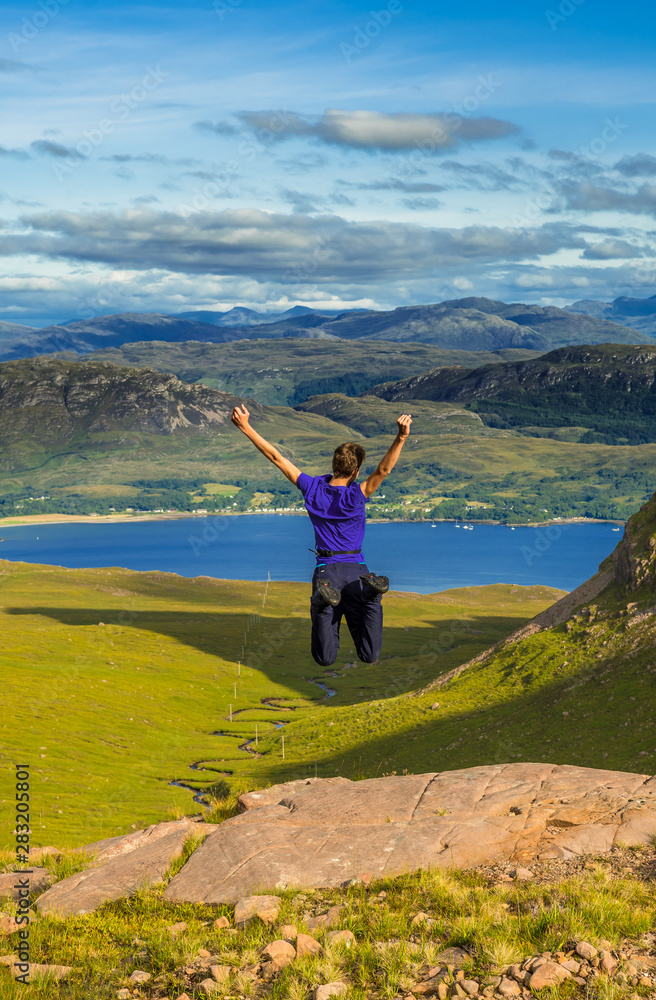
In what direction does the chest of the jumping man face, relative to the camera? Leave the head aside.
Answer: away from the camera
